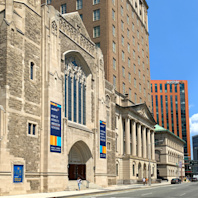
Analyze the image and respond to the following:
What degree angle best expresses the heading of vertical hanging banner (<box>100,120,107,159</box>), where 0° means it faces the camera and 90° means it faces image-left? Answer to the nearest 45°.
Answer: approximately 315°

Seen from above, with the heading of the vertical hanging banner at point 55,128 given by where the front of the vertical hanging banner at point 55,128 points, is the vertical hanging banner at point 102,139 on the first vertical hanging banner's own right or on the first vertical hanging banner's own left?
on the first vertical hanging banner's own left

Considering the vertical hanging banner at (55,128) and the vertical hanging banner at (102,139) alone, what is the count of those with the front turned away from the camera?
0

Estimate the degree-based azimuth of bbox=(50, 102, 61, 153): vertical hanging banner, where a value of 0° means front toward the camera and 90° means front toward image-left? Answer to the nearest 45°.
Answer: approximately 315°

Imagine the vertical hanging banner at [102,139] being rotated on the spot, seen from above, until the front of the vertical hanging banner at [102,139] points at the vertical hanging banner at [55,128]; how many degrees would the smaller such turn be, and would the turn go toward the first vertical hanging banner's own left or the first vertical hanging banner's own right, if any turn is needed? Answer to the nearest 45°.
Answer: approximately 45° to the first vertical hanging banner's own right

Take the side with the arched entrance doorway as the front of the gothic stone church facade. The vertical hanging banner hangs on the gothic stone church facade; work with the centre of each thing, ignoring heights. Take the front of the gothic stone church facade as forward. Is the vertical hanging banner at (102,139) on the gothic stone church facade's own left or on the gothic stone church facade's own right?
on the gothic stone church facade's own left

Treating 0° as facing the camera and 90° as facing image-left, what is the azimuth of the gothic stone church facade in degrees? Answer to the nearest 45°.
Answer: approximately 315°

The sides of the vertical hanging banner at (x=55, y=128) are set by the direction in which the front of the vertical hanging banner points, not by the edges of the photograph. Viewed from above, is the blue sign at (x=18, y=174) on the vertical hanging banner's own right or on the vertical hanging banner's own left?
on the vertical hanging banner's own right
